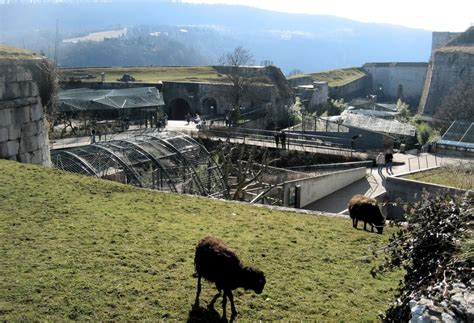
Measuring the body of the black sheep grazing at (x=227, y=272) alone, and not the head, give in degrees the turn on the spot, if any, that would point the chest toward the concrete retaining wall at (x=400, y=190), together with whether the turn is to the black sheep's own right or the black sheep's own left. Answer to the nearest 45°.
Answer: approximately 90° to the black sheep's own left

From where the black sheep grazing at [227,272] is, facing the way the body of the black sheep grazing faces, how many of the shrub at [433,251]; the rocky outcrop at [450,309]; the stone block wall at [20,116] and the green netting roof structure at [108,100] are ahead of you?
2

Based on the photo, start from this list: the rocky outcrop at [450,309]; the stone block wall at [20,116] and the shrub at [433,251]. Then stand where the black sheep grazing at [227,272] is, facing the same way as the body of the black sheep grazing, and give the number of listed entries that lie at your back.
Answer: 1

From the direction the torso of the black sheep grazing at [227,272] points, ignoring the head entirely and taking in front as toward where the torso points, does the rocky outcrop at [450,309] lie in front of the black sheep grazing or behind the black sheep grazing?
in front

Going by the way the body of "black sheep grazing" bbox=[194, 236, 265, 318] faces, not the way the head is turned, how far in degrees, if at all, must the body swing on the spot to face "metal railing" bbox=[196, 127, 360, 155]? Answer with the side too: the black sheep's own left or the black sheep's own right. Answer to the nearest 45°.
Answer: approximately 135° to the black sheep's own left

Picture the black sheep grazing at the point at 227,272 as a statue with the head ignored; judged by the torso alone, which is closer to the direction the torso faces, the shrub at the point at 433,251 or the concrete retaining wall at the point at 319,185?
the shrub

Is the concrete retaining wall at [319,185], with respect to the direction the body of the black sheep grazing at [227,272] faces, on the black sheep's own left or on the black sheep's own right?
on the black sheep's own left

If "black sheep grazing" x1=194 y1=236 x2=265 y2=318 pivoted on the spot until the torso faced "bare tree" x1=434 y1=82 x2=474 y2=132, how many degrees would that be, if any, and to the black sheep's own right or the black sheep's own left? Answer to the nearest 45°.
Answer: approximately 90° to the black sheep's own left

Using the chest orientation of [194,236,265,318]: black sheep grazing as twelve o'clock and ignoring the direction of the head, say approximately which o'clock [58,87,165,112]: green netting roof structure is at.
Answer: The green netting roof structure is roughly at 7 o'clock from the black sheep grazing.

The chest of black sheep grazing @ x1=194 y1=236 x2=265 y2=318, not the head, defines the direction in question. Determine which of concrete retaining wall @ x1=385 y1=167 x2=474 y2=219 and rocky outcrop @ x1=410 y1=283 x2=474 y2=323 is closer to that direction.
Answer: the rocky outcrop

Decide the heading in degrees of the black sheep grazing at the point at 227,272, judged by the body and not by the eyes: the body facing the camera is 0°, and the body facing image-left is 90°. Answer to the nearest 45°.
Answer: approximately 315°

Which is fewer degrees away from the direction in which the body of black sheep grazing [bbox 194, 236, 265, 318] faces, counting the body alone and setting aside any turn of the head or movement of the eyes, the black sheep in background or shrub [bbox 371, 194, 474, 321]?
the shrub

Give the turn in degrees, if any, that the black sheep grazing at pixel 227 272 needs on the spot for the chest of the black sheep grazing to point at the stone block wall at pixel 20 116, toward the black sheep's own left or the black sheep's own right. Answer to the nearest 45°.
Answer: approximately 180°
